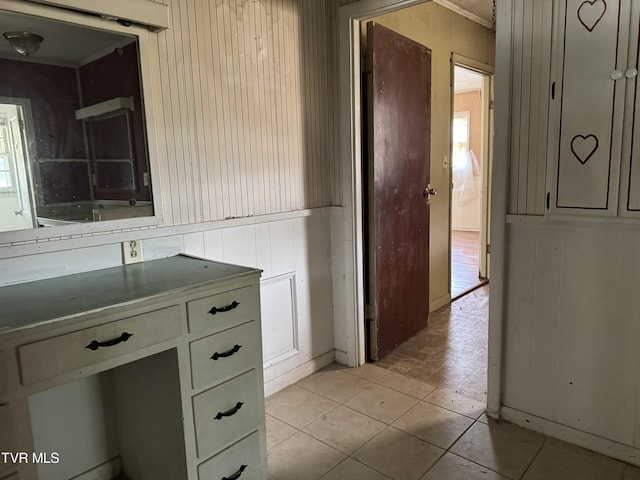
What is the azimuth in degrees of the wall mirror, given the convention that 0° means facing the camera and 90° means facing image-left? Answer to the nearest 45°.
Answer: approximately 315°

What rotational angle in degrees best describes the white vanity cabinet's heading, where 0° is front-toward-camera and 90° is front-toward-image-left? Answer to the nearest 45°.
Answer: approximately 315°

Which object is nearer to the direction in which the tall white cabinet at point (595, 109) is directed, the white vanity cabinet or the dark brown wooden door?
the white vanity cabinet

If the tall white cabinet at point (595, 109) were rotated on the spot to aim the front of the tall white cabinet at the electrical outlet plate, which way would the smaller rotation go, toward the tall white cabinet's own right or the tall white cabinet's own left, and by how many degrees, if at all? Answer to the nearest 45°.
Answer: approximately 45° to the tall white cabinet's own right

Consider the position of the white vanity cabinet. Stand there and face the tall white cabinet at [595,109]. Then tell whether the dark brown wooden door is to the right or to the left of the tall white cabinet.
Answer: left

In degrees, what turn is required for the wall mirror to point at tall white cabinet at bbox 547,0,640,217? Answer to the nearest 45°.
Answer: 0° — it already faces it
